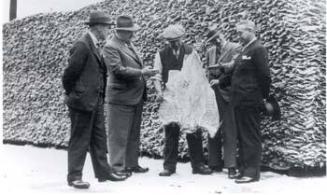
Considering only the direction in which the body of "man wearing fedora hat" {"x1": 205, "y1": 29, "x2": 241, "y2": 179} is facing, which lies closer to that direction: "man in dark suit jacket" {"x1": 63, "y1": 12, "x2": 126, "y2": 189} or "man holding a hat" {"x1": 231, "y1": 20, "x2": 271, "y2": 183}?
the man in dark suit jacket

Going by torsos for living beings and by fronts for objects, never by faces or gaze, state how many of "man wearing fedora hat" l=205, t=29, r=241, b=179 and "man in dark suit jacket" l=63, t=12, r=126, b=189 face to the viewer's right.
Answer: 1

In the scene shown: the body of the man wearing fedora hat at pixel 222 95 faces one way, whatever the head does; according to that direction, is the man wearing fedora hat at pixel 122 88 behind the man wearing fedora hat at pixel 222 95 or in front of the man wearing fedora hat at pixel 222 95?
in front

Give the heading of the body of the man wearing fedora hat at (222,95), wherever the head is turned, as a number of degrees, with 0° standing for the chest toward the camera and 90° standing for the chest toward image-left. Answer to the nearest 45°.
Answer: approximately 45°

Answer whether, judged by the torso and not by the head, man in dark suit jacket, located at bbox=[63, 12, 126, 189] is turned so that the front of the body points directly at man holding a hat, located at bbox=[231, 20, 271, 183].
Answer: yes

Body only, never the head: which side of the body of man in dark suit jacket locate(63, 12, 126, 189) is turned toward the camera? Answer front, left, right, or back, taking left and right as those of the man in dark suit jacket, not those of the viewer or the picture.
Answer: right
